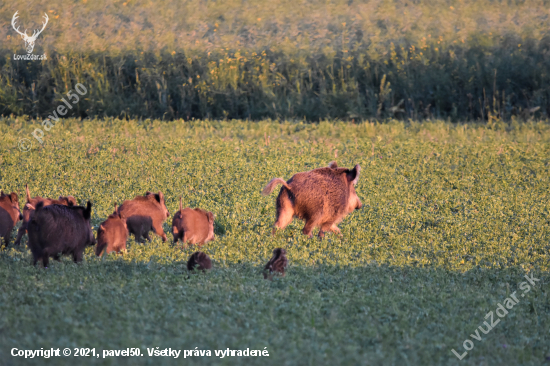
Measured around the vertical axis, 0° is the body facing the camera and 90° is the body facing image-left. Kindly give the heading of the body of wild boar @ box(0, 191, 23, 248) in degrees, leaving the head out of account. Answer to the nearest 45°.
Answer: approximately 270°

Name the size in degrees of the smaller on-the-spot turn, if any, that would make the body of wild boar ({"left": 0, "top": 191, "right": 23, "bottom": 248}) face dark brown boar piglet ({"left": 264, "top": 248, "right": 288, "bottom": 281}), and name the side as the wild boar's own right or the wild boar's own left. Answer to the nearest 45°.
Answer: approximately 45° to the wild boar's own right

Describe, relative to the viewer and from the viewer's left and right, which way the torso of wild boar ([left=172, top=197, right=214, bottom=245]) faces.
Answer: facing away from the viewer and to the right of the viewer

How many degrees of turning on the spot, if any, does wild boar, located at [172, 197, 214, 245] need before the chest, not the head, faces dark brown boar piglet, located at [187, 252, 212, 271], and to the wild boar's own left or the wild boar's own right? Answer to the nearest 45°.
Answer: approximately 135° to the wild boar's own right

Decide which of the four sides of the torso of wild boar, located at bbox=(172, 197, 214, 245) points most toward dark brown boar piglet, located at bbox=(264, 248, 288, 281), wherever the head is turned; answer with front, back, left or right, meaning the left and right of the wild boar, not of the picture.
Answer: right

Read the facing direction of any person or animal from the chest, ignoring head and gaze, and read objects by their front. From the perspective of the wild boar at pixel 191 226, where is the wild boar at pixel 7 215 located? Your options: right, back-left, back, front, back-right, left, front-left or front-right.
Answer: back-left

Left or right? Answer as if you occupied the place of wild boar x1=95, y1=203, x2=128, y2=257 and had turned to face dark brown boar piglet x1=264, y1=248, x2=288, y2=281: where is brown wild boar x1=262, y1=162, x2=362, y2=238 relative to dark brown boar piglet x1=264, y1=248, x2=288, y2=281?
left
